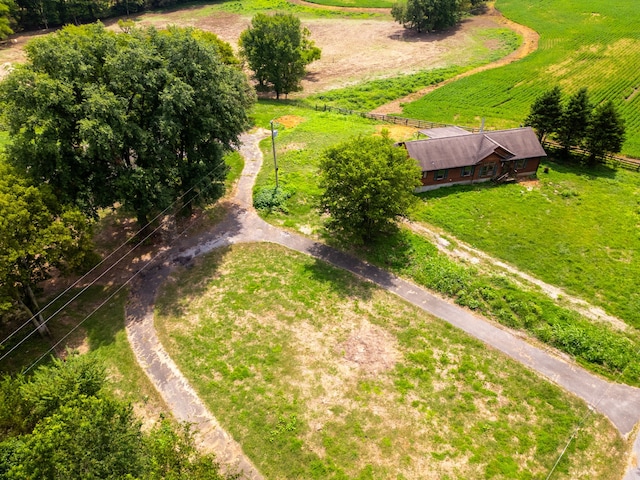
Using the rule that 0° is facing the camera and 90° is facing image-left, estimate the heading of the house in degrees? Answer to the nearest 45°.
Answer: approximately 315°

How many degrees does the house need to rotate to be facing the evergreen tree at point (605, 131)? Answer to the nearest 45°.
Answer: approximately 90° to its left

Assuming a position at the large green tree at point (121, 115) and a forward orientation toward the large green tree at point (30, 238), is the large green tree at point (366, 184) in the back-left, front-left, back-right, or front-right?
back-left

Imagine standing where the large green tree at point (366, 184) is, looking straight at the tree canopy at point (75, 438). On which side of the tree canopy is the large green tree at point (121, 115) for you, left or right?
right

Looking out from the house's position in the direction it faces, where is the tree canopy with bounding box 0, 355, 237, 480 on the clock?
The tree canopy is roughly at 2 o'clock from the house.

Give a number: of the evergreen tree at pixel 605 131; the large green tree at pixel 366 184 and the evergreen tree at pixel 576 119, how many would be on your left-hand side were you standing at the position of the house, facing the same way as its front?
2

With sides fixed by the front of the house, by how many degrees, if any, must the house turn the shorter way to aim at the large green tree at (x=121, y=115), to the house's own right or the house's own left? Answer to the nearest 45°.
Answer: approximately 90° to the house's own right

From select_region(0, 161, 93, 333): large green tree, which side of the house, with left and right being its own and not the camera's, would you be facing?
right

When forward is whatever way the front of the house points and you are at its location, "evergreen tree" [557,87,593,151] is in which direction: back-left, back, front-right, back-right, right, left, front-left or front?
left

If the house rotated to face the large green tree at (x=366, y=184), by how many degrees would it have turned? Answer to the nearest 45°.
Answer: approximately 90° to its right

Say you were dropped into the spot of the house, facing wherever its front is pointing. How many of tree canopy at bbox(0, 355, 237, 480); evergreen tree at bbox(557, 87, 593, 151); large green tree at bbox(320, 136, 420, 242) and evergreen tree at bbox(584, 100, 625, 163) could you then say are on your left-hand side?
2

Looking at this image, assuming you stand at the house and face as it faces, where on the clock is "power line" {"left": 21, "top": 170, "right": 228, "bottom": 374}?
The power line is roughly at 3 o'clock from the house.
